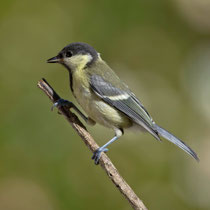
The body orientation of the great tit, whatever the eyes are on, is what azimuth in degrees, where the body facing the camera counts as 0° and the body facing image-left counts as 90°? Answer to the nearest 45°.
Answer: approximately 90°
